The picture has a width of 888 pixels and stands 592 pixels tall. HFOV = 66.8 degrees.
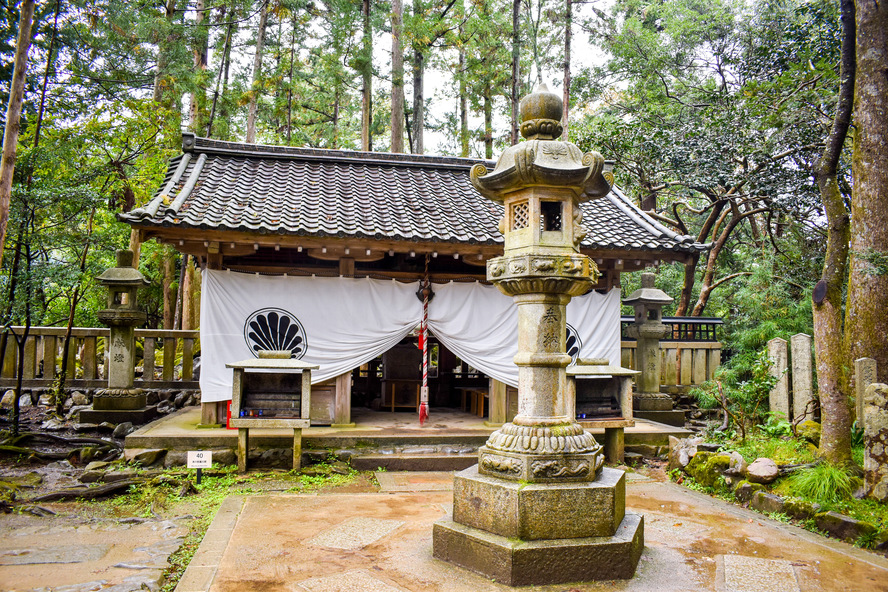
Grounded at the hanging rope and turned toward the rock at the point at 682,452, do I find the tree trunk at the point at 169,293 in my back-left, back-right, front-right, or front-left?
back-left

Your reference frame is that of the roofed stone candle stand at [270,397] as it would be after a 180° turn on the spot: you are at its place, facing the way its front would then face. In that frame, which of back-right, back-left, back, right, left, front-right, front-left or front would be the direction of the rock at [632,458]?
right

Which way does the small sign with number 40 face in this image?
toward the camera

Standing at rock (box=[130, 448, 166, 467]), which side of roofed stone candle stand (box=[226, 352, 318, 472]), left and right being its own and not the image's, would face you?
right

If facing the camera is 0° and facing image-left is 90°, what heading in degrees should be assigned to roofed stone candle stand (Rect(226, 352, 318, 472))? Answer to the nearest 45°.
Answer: approximately 0°

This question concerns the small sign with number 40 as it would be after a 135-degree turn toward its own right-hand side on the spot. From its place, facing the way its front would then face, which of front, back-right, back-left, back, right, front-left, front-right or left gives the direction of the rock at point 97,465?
front

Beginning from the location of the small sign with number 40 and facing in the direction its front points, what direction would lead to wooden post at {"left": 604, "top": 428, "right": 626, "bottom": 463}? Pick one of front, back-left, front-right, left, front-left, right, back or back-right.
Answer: left

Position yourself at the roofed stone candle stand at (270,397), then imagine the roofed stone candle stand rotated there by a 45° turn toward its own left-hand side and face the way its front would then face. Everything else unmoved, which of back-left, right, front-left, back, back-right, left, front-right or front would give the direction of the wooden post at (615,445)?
front-left

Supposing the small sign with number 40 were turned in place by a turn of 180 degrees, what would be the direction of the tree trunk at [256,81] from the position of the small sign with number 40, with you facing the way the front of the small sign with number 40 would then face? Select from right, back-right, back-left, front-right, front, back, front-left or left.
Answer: front

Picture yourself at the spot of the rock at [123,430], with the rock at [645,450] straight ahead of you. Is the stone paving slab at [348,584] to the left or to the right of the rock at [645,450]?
right

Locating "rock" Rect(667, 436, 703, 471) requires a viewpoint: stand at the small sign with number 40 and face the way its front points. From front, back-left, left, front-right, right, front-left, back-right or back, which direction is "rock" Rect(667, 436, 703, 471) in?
left

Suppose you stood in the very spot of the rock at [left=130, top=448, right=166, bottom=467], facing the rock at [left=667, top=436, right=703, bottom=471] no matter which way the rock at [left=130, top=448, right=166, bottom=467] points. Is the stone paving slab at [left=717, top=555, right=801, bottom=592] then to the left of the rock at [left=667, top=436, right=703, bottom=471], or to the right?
right

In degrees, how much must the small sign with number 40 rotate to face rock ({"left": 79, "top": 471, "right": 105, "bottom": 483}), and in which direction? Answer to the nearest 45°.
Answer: approximately 135° to its right

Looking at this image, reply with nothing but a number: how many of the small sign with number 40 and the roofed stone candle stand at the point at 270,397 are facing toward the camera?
2

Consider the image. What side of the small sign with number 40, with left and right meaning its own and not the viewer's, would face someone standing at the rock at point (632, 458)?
left

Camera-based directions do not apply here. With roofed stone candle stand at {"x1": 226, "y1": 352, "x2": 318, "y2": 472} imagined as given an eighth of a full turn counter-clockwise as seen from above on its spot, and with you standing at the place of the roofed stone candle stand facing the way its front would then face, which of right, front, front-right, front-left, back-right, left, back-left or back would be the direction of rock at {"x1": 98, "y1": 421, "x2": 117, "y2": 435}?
back
